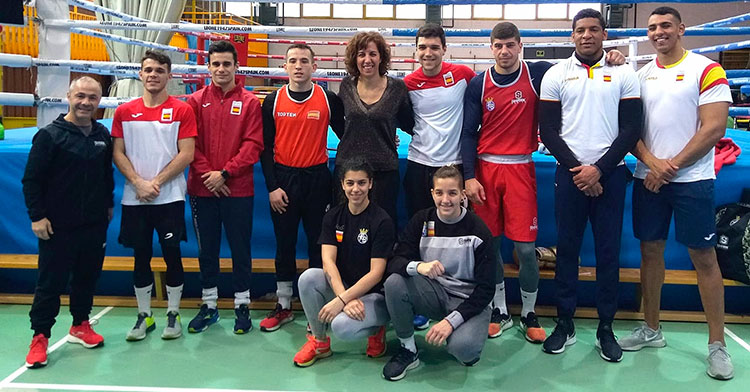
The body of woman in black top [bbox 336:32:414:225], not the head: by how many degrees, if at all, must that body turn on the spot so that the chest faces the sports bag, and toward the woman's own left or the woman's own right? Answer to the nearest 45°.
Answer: approximately 90° to the woman's own left

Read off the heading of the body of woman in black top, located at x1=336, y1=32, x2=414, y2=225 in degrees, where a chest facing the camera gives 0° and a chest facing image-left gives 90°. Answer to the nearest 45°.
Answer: approximately 0°

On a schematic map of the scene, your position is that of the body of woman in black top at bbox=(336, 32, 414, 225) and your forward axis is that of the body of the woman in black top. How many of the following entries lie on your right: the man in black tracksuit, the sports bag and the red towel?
1

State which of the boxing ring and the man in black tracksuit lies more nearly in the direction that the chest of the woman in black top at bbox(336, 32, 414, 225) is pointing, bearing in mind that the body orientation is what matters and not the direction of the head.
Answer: the man in black tracksuit

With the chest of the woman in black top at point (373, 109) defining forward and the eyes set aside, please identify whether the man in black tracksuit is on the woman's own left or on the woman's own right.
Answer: on the woman's own right

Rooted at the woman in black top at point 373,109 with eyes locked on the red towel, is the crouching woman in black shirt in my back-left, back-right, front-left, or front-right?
back-right
